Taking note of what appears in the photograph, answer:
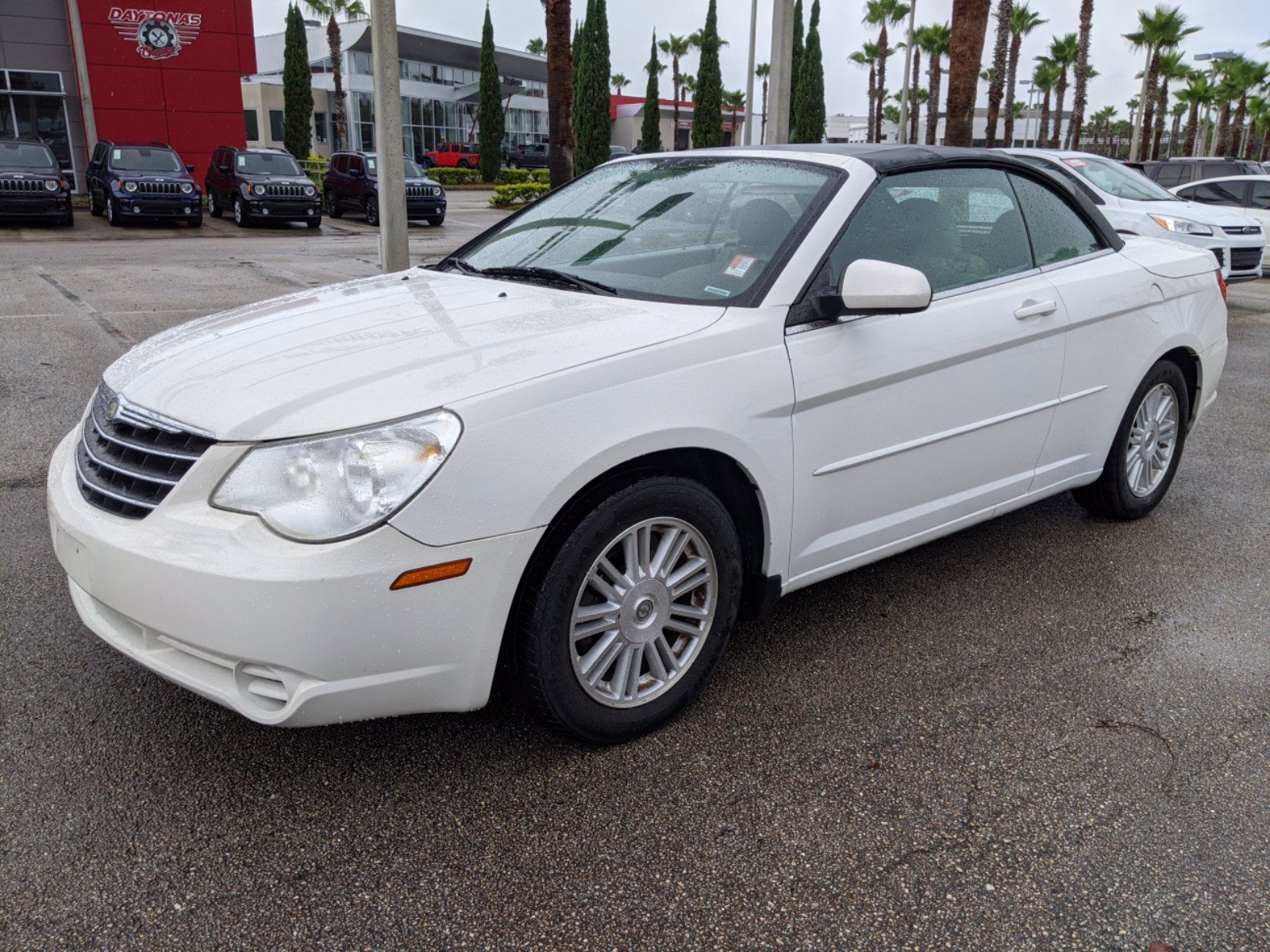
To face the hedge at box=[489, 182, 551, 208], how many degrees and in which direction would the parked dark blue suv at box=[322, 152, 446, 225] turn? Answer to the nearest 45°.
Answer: approximately 90° to its left

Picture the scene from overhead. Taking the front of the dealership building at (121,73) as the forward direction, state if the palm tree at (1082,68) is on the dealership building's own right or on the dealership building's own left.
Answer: on the dealership building's own left

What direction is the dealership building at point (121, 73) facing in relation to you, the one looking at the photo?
facing the viewer

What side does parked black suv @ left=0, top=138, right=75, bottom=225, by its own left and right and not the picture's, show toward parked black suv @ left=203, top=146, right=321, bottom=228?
left

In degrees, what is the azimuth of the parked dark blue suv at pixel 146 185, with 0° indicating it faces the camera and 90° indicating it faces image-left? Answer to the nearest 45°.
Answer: approximately 315°

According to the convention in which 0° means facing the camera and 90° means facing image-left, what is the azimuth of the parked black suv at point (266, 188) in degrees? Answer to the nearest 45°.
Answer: approximately 315°

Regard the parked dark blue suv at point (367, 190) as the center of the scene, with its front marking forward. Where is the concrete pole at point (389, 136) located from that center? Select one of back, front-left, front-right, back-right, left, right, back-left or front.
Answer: front-right

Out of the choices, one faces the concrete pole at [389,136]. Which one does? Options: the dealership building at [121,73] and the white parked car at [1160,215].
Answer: the dealership building

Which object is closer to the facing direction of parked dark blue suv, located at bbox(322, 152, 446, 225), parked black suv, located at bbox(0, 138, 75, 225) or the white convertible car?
the white convertible car

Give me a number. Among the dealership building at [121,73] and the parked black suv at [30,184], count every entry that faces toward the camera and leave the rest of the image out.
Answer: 2

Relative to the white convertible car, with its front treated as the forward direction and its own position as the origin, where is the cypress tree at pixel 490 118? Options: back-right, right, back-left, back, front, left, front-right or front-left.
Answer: back-right

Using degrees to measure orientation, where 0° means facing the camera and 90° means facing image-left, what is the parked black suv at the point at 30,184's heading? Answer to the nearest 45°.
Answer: approximately 0°
